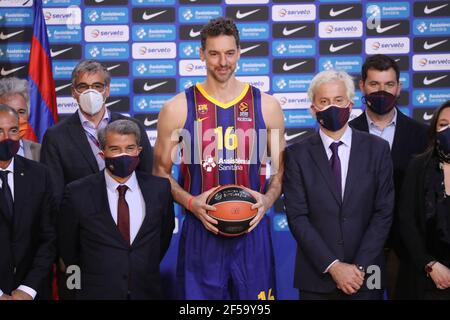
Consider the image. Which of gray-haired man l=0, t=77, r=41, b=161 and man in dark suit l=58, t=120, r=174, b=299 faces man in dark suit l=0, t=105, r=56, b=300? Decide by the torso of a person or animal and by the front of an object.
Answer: the gray-haired man

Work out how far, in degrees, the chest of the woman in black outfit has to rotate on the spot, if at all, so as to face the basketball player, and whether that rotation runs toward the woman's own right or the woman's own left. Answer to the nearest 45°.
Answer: approximately 90° to the woman's own right

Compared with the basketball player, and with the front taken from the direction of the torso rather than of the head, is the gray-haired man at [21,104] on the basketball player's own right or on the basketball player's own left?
on the basketball player's own right

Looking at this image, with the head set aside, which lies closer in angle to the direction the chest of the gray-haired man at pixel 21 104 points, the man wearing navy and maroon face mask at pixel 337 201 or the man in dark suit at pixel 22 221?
the man in dark suit

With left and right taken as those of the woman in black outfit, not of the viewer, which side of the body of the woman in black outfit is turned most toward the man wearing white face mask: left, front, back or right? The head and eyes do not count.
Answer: right

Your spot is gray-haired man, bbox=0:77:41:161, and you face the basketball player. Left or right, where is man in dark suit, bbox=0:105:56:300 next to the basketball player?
right

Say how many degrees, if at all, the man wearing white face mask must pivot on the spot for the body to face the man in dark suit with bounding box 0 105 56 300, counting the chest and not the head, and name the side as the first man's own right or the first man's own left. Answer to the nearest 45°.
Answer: approximately 45° to the first man's own right

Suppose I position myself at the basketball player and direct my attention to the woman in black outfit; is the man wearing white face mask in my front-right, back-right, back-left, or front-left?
back-left

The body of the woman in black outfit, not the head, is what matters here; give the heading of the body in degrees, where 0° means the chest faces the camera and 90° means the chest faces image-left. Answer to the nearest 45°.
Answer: approximately 0°

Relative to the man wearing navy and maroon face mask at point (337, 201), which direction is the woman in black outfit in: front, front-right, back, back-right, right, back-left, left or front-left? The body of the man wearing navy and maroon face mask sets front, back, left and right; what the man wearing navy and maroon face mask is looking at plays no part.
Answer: left

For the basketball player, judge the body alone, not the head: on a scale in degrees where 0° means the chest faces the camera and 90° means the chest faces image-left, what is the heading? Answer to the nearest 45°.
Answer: approximately 0°

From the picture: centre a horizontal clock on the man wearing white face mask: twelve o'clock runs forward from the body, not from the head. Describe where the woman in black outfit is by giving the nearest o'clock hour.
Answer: The woman in black outfit is roughly at 10 o'clock from the man wearing white face mask.

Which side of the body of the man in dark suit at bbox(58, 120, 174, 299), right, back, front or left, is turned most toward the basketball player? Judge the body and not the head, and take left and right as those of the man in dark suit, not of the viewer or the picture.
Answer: left
